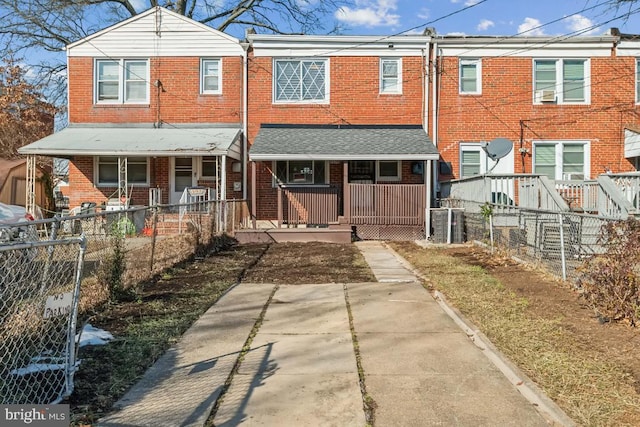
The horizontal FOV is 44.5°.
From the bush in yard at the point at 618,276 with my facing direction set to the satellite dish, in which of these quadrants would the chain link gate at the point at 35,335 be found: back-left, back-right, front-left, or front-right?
back-left

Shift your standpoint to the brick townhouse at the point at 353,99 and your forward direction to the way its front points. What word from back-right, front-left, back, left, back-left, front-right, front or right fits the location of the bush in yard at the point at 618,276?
front

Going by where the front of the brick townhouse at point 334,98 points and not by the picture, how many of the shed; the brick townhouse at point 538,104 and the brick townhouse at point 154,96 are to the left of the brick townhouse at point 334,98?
1

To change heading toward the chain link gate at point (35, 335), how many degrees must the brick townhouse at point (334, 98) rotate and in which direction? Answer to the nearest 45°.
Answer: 0° — it already faces it

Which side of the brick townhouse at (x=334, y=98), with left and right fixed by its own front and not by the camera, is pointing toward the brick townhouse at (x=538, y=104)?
left

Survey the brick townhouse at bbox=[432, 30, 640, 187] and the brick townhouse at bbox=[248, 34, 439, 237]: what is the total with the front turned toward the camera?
2

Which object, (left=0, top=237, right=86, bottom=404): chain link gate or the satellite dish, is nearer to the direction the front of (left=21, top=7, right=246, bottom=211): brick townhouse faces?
the chain link gate

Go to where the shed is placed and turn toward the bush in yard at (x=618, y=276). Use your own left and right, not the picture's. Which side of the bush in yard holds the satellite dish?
left

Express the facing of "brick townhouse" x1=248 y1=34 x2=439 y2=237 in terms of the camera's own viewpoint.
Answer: facing the viewer

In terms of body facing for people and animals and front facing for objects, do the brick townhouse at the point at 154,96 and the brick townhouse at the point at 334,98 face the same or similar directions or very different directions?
same or similar directions

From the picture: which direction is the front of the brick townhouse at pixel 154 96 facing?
toward the camera

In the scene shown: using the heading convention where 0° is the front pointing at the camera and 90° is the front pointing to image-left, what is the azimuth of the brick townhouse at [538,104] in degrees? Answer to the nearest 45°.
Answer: approximately 0°

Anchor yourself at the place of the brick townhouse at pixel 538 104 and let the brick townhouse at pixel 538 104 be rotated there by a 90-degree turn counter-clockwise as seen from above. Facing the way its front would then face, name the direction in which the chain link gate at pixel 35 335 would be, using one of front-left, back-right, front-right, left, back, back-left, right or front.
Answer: right

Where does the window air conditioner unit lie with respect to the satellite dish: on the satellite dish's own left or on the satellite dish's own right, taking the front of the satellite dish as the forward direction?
on the satellite dish's own left

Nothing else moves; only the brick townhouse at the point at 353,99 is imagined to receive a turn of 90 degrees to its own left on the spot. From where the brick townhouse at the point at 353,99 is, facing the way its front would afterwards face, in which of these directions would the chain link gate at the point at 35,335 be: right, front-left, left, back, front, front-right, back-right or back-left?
right
